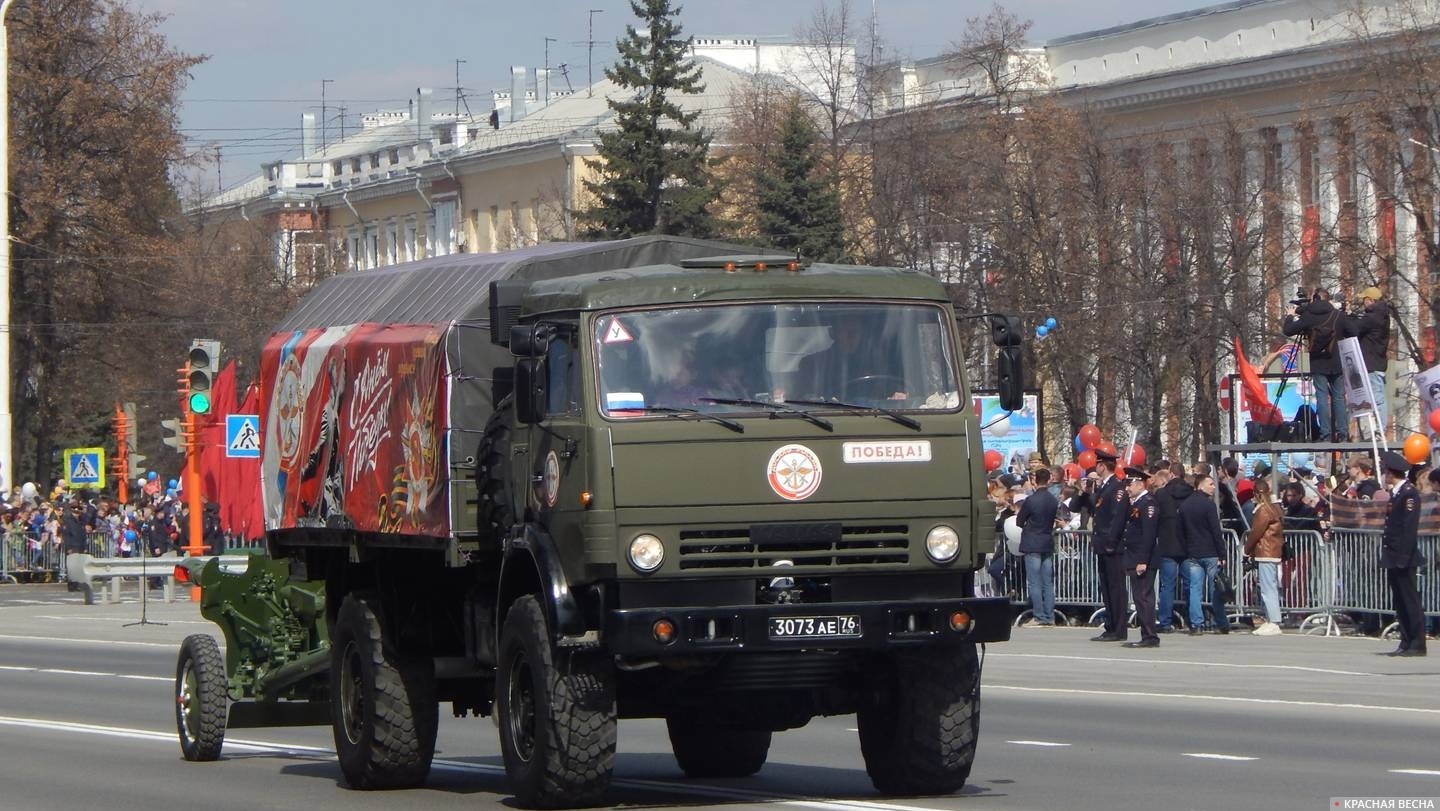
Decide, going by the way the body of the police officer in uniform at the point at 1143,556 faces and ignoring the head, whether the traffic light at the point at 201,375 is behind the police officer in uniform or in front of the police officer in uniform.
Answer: in front

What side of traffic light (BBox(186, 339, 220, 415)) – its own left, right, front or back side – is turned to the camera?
front

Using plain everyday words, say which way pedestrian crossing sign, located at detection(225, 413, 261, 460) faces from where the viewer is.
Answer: facing the viewer

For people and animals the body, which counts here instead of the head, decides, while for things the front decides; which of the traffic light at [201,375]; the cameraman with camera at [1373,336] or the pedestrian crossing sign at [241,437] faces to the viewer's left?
the cameraman with camera

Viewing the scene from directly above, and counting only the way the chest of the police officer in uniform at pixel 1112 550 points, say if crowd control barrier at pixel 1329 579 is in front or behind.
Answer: behind

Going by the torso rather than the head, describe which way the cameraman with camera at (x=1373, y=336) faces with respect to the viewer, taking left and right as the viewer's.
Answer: facing to the left of the viewer

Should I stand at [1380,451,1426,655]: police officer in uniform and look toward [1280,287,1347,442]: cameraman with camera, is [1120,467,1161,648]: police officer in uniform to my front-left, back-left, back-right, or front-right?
front-left

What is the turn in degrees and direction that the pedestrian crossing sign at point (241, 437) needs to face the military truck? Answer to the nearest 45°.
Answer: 0° — it already faces it

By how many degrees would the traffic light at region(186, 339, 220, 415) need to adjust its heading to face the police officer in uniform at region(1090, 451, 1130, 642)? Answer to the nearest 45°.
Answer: approximately 45° to its left

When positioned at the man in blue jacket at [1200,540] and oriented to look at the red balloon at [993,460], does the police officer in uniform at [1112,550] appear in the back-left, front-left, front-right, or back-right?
front-left

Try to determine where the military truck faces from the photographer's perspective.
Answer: facing the viewer and to the right of the viewer
